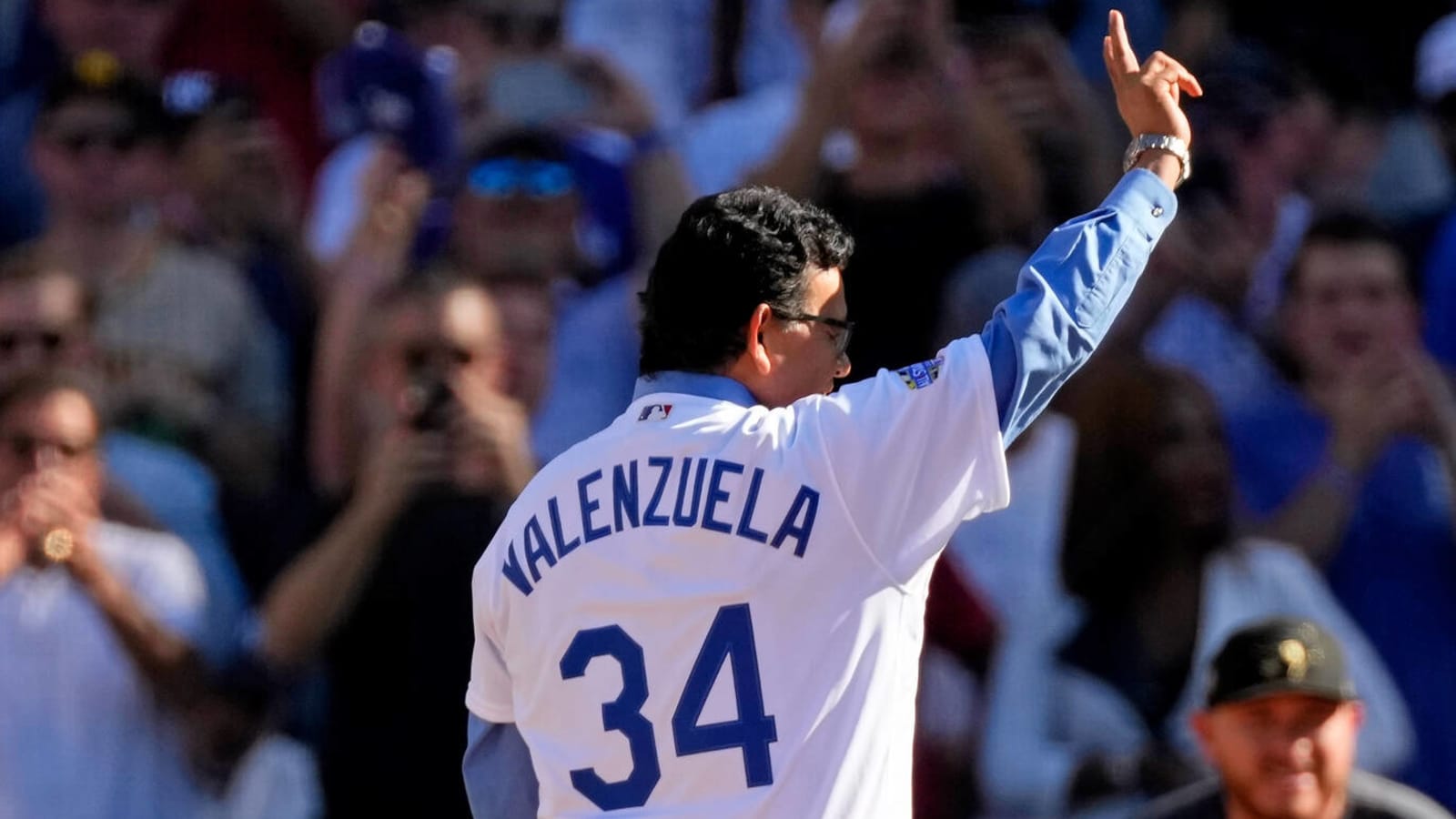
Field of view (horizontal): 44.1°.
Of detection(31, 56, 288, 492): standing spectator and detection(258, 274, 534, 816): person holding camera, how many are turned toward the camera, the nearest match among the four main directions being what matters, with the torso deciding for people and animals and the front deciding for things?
2

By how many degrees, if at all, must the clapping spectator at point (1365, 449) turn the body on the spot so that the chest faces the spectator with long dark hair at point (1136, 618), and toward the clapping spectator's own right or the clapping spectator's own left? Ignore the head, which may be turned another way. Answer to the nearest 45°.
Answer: approximately 45° to the clapping spectator's own right

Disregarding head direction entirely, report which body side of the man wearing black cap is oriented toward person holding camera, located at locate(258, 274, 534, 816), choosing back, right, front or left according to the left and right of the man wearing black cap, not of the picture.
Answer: right

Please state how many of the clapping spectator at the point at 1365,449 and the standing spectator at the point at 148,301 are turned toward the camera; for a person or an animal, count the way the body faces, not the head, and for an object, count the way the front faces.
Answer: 2

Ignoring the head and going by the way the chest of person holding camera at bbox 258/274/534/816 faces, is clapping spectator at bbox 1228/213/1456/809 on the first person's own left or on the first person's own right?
on the first person's own left

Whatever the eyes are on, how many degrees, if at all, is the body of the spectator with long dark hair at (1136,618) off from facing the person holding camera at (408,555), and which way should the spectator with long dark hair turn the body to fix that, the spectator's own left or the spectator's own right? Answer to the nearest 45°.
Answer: approximately 135° to the spectator's own right

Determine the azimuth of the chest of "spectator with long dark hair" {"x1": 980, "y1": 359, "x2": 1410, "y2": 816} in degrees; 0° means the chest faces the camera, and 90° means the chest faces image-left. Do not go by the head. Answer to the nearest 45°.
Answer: approximately 315°

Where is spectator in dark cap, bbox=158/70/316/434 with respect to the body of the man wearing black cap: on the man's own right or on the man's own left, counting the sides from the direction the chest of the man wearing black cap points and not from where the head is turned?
on the man's own right

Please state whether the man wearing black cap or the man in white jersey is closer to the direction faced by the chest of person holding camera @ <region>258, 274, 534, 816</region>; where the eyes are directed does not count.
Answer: the man in white jersey

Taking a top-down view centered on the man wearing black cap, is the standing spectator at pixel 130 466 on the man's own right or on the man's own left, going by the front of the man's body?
on the man's own right

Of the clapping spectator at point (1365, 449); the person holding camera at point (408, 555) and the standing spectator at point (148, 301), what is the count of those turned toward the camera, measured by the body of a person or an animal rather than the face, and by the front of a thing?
3

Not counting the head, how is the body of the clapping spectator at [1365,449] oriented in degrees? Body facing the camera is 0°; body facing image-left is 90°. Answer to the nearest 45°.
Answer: approximately 0°

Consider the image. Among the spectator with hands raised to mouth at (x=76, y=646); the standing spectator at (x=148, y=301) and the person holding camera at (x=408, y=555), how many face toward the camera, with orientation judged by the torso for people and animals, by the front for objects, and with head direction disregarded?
3

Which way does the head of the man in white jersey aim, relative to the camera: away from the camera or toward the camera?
away from the camera
